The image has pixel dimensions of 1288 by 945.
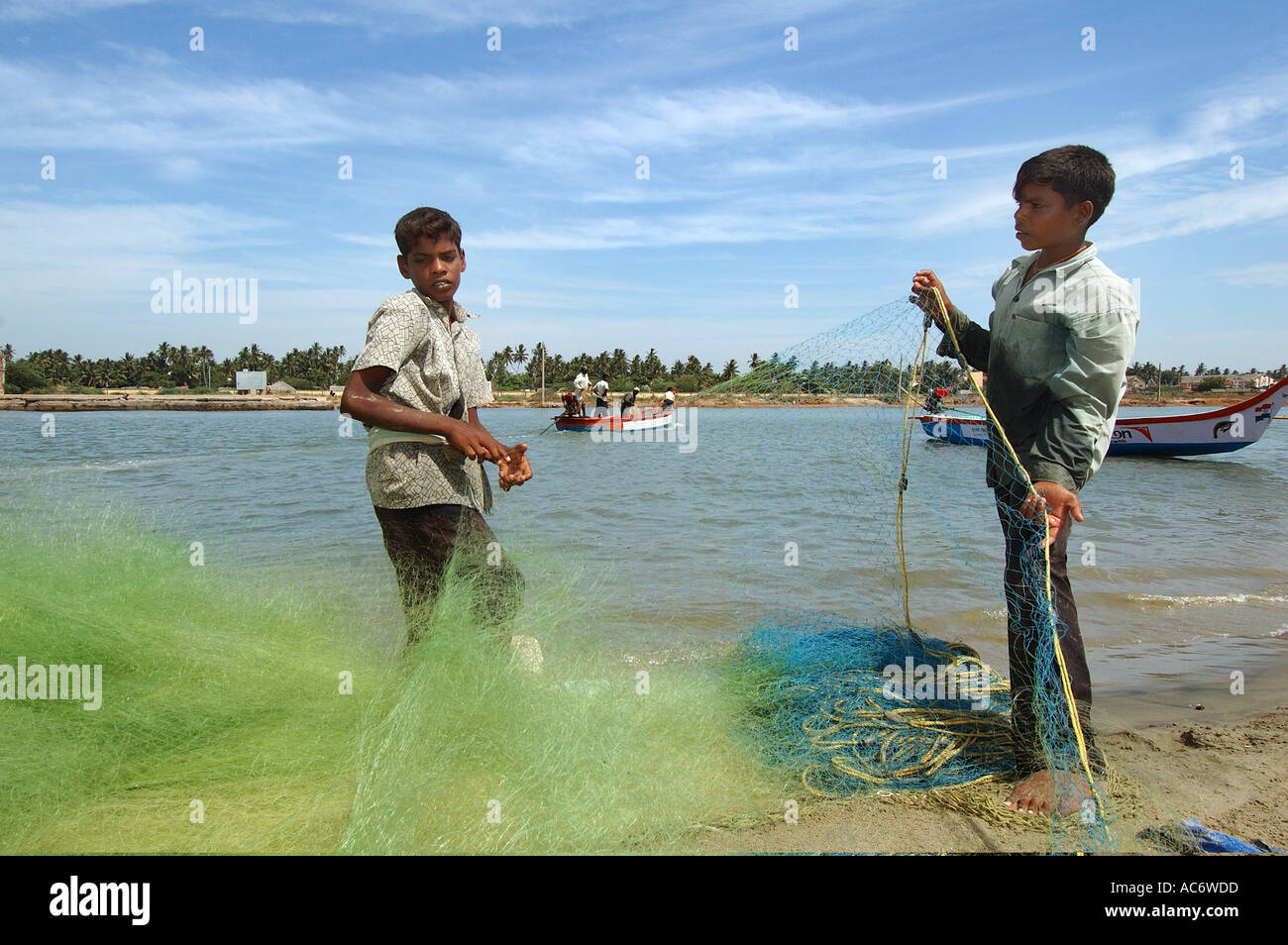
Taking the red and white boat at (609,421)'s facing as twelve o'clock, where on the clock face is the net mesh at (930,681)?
The net mesh is roughly at 3 o'clock from the red and white boat.

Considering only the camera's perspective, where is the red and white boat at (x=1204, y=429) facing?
facing to the right of the viewer

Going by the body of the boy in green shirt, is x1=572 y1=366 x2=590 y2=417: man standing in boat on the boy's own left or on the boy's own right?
on the boy's own right

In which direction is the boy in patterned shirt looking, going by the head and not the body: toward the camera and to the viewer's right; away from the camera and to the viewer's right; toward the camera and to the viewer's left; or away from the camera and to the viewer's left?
toward the camera and to the viewer's right

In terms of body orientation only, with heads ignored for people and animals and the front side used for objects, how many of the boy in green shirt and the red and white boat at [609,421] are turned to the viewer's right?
1

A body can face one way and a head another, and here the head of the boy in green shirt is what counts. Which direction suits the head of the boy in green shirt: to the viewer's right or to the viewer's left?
to the viewer's left

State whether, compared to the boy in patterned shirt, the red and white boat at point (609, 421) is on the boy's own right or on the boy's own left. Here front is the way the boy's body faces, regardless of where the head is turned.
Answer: on the boy's own left

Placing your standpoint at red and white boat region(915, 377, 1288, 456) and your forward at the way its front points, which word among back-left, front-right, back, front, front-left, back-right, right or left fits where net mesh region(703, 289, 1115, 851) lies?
right

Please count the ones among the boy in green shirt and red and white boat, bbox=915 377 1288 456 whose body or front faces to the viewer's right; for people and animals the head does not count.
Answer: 1

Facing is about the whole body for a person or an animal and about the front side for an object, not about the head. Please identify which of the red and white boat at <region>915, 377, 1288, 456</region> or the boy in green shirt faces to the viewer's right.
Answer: the red and white boat

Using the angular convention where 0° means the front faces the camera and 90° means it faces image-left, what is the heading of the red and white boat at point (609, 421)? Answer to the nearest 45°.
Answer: approximately 270°

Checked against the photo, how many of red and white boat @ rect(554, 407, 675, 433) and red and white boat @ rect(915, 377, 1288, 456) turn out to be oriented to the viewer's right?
2

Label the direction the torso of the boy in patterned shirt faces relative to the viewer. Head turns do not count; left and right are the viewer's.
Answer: facing the viewer and to the right of the viewer
